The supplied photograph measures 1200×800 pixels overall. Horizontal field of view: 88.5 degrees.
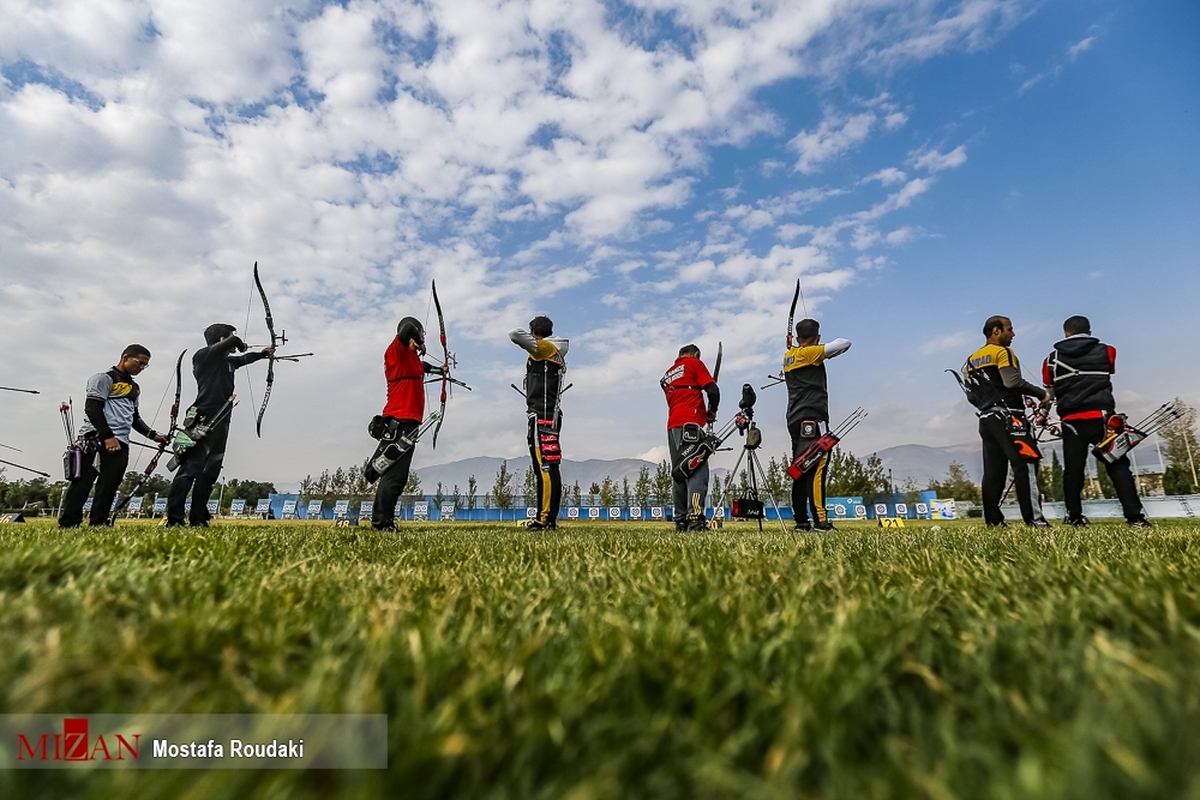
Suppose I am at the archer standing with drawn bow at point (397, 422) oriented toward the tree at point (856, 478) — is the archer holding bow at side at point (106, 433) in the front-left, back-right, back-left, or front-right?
back-left

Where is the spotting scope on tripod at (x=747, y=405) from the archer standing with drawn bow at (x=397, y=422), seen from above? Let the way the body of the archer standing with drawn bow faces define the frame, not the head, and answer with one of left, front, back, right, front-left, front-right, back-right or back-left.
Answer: front

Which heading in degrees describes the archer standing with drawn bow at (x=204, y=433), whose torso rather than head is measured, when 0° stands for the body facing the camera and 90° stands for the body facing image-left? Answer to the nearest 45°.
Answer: approximately 270°

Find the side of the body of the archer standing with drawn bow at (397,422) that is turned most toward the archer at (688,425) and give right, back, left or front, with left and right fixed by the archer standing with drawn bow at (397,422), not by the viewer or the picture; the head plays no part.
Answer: front

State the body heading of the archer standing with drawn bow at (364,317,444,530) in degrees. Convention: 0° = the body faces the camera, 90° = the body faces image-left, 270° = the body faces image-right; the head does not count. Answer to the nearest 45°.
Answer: approximately 270°

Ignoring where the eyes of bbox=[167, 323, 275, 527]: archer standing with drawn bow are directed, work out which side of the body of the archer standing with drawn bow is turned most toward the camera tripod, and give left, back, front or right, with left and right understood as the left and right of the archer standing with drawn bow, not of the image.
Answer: front

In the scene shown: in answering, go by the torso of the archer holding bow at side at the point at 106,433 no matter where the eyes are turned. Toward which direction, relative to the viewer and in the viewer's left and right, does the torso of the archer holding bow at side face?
facing the viewer and to the right of the viewer

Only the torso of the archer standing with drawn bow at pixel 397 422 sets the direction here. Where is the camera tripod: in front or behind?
in front

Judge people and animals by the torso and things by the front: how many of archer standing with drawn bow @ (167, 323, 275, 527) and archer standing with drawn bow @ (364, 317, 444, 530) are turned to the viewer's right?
2

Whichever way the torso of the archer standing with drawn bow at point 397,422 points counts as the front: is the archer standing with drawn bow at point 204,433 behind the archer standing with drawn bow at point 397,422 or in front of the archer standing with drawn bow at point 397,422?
behind
